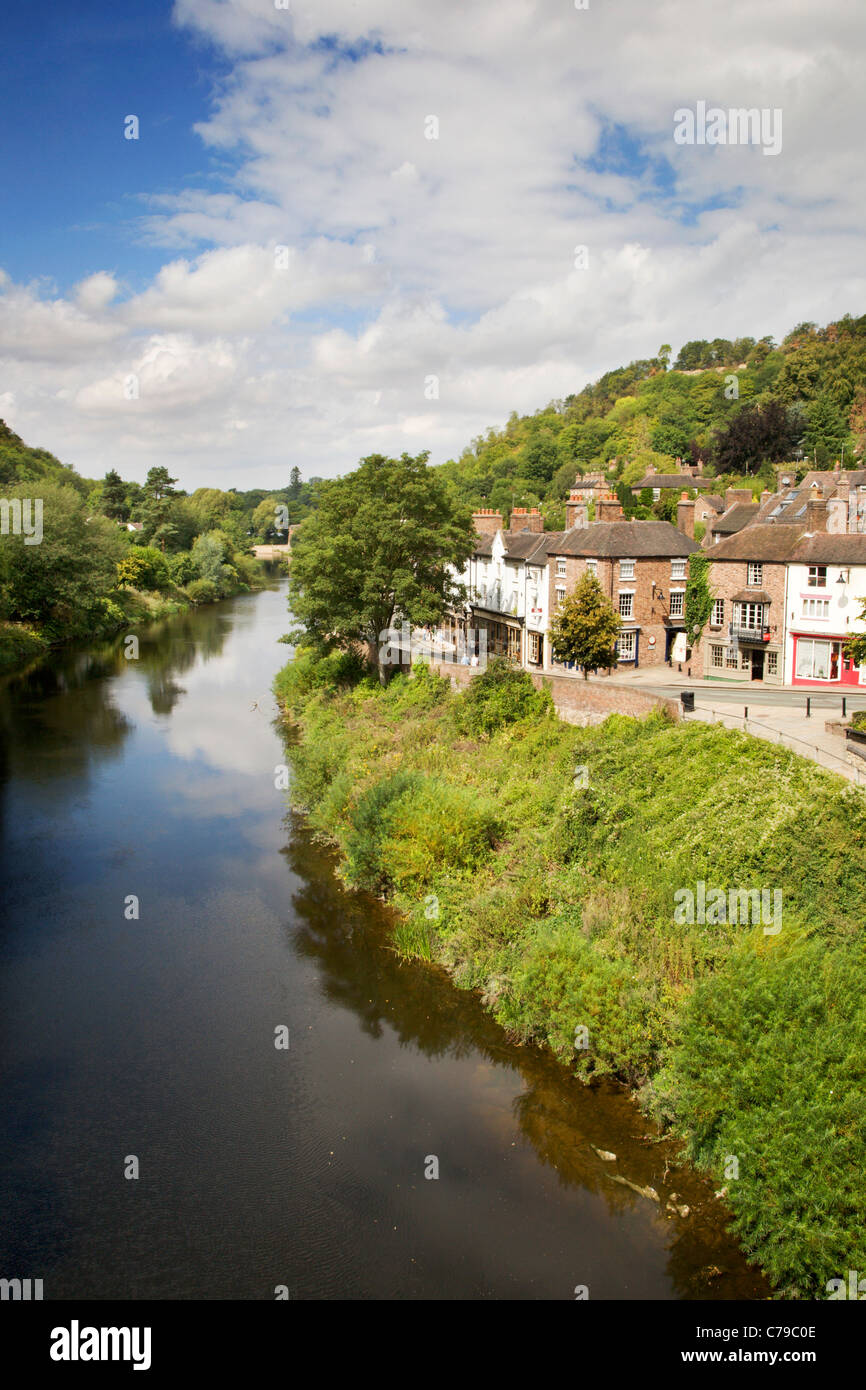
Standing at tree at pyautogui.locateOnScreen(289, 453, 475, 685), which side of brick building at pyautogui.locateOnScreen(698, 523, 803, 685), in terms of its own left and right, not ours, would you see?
right

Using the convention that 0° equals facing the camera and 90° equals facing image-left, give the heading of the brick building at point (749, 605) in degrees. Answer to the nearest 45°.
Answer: approximately 0°

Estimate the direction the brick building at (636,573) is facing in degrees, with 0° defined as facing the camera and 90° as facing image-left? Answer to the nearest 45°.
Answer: approximately 0°

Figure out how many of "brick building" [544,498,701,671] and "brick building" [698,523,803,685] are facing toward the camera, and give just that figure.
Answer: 2

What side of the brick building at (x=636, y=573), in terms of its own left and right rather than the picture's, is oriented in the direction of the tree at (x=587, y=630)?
front

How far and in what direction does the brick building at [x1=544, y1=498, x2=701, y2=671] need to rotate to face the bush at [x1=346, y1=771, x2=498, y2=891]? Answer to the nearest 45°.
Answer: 0° — it already faces it

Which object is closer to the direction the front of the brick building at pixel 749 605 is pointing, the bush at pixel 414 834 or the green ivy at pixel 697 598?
the bush

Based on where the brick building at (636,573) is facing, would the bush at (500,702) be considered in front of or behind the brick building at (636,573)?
in front

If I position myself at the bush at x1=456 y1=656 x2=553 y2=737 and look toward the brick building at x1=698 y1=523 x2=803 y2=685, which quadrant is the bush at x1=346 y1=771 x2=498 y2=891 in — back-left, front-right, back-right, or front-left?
back-right

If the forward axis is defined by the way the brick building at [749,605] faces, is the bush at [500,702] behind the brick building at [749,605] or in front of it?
in front

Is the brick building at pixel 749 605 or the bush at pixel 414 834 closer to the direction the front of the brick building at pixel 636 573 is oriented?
the bush
